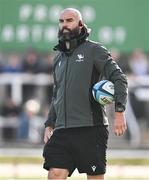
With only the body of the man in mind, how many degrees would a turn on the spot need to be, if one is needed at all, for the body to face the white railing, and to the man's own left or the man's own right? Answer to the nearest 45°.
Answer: approximately 135° to the man's own right
